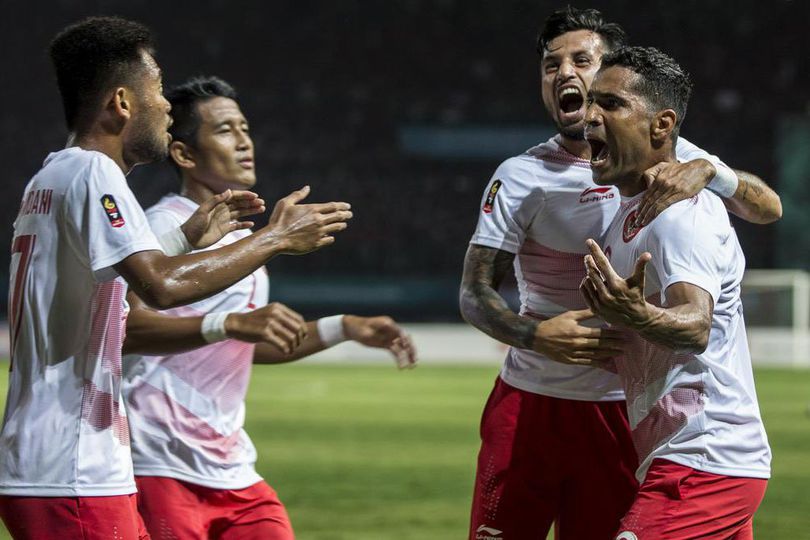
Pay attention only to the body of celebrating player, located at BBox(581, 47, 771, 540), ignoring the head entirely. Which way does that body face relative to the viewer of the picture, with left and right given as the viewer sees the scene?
facing the viewer and to the left of the viewer

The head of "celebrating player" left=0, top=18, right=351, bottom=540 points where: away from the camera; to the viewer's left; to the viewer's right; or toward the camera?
to the viewer's right

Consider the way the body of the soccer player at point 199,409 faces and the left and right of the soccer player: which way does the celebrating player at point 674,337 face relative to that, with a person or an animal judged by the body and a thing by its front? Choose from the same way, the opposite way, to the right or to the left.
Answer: to the right

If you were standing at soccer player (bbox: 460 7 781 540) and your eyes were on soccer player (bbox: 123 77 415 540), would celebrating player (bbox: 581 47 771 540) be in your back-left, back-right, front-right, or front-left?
back-left

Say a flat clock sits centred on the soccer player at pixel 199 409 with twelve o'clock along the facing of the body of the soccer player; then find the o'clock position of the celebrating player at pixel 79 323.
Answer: The celebrating player is roughly at 2 o'clock from the soccer player.

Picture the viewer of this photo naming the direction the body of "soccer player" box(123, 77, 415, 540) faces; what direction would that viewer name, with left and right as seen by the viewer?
facing the viewer and to the right of the viewer

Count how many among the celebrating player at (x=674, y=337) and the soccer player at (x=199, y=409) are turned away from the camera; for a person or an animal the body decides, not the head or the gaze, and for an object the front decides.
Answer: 0

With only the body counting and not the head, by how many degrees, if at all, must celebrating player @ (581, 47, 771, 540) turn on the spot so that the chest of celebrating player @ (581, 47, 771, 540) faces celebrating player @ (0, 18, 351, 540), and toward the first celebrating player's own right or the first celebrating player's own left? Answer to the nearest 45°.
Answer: approximately 45° to the first celebrating player's own right

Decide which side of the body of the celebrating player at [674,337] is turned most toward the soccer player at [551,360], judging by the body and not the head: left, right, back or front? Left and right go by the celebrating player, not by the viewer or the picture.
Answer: right

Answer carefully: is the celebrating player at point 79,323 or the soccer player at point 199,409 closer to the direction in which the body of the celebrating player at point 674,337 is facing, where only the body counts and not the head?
the celebrating player
